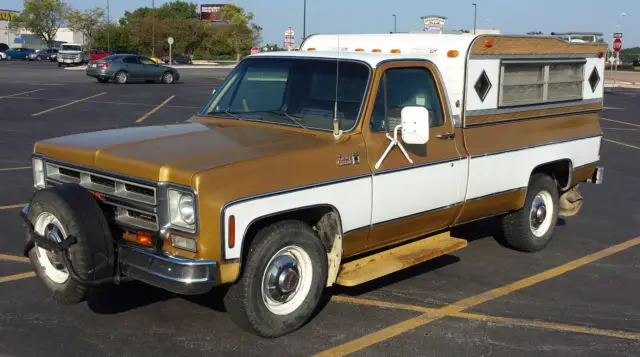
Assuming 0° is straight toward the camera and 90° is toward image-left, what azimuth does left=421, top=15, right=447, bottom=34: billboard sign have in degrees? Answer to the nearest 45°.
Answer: approximately 0°

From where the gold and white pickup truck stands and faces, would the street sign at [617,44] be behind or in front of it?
behind

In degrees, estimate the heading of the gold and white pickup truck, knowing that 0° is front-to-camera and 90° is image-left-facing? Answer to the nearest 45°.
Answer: approximately 45°

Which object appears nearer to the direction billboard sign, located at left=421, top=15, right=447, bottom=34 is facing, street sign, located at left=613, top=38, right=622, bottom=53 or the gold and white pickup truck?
the gold and white pickup truck

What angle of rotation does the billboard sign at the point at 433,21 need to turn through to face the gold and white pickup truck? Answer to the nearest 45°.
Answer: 0° — it already faces it

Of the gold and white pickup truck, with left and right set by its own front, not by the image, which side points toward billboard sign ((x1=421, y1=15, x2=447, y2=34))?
back
